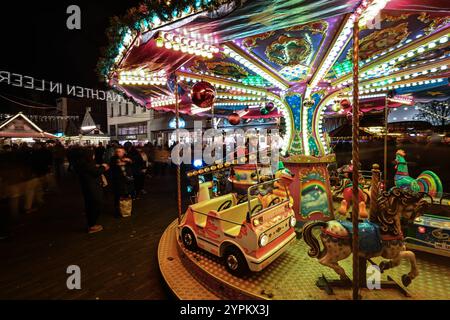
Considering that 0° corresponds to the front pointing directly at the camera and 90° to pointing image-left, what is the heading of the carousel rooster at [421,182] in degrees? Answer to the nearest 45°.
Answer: approximately 90°

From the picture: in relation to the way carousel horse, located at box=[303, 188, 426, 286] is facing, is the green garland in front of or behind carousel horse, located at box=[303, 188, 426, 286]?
behind

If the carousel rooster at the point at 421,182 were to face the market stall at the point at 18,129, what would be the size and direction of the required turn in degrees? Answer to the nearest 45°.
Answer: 0° — it already faces it

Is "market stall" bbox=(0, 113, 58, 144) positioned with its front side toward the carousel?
yes
